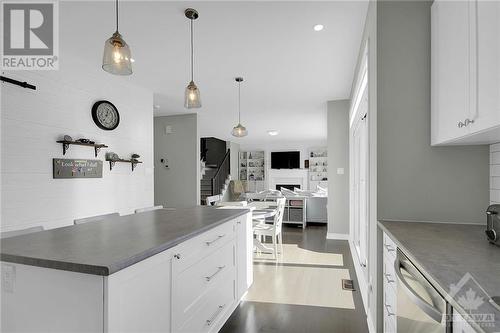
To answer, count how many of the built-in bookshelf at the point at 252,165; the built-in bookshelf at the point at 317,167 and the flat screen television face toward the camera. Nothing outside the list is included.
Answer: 3

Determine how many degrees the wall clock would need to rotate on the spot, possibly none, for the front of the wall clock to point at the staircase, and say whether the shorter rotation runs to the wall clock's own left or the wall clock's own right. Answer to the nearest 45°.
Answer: approximately 90° to the wall clock's own left

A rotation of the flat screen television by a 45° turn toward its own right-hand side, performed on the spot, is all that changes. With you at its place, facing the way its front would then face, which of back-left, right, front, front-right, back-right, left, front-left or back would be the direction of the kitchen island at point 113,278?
front-left

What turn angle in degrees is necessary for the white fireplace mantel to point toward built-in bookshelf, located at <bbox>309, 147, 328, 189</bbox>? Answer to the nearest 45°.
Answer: approximately 90° to its left

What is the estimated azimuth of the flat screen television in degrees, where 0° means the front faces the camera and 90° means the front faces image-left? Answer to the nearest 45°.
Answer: approximately 0°

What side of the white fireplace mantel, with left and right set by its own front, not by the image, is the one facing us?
front

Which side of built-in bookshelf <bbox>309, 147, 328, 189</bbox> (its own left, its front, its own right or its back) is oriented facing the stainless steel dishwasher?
front

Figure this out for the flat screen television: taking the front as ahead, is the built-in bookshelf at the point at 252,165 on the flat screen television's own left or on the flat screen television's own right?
on the flat screen television's own right

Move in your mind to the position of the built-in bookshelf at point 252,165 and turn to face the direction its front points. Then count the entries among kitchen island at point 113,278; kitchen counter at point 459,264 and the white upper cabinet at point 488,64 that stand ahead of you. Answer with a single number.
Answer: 3

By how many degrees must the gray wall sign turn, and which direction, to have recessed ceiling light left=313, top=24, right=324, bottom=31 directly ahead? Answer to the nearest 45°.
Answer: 0° — it already faces it

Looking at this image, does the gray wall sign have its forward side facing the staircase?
no

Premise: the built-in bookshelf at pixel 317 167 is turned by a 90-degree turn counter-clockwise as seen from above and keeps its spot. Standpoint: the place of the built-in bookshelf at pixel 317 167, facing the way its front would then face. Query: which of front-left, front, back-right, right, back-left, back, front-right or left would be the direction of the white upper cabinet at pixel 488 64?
right

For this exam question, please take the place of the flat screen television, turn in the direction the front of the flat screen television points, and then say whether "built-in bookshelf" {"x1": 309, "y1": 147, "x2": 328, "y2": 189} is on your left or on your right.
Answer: on your left

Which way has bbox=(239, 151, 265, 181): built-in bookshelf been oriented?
toward the camera

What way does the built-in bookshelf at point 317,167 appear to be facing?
toward the camera

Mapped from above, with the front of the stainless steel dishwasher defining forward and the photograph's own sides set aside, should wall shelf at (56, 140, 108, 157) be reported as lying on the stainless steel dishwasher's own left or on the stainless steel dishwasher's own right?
on the stainless steel dishwasher's own right

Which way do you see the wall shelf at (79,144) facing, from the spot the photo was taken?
facing the viewer and to the right of the viewer

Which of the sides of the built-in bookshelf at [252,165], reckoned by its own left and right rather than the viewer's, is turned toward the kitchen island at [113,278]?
front
